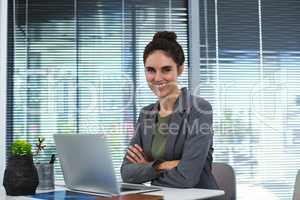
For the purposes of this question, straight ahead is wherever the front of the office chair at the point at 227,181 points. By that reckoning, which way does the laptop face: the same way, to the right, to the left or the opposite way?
the opposite way

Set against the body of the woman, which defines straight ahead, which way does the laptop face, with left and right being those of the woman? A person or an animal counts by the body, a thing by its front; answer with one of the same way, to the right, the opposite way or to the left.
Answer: the opposite way

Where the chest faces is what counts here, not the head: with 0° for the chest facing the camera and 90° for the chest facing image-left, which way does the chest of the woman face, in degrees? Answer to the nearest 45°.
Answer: approximately 45°

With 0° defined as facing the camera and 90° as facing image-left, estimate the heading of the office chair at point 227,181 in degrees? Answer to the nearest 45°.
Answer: approximately 45°

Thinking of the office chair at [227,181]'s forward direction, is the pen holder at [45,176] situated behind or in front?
in front

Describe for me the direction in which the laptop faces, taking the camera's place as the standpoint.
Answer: facing away from the viewer and to the right of the viewer

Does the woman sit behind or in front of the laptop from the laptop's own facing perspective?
in front
